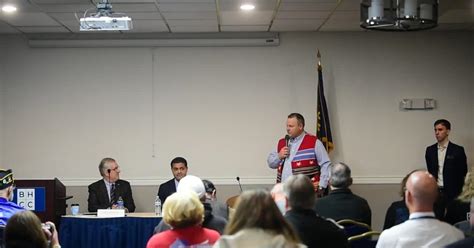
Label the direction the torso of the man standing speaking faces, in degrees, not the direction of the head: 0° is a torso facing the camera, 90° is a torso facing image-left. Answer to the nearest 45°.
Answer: approximately 45°

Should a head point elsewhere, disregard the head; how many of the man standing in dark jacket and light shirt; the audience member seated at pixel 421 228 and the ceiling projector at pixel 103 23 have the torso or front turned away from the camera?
2

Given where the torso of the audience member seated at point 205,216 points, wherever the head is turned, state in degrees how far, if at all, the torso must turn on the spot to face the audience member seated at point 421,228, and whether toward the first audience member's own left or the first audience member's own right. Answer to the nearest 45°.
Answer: approximately 135° to the first audience member's own right

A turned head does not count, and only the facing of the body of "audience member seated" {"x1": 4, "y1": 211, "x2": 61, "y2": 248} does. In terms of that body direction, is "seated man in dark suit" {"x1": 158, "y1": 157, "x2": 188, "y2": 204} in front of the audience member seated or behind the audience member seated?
in front

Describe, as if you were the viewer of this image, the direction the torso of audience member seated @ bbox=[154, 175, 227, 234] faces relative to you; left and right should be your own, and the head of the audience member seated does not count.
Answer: facing away from the viewer

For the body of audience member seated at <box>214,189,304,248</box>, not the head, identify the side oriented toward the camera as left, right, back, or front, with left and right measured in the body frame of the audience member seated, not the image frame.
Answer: back

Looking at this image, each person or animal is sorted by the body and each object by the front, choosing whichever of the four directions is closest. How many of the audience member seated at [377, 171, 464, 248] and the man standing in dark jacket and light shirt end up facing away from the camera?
1

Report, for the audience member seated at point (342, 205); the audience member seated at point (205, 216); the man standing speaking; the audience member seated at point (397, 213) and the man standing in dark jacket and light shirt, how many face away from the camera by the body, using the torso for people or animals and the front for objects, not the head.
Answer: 3

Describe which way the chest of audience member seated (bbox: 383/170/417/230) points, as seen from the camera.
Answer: away from the camera

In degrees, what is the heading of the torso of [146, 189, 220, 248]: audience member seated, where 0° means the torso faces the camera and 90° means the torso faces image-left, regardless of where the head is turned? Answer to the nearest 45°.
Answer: approximately 180°

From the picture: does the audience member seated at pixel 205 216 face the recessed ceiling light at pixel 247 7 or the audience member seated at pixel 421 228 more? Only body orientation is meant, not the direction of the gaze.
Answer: the recessed ceiling light

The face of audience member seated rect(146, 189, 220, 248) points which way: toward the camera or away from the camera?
away from the camera

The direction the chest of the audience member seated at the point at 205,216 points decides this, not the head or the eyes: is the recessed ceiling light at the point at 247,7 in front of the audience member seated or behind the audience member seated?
in front
